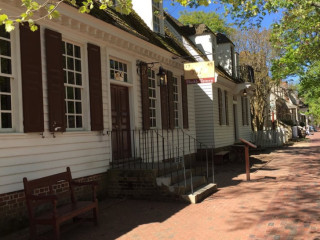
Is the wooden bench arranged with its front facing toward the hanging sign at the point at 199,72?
no

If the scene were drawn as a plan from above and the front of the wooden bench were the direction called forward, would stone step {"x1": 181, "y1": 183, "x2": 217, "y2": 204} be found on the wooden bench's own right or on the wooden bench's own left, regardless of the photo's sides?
on the wooden bench's own left

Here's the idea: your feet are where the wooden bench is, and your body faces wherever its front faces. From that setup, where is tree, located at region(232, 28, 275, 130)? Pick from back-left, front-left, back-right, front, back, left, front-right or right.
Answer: left

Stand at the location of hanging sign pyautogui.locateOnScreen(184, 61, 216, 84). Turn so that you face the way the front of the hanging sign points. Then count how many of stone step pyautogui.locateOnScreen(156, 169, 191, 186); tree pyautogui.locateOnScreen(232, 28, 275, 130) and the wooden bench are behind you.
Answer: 1

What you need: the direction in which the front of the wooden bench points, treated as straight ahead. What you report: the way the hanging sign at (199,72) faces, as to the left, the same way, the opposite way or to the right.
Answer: to the right

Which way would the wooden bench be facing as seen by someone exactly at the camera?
facing the viewer and to the right of the viewer

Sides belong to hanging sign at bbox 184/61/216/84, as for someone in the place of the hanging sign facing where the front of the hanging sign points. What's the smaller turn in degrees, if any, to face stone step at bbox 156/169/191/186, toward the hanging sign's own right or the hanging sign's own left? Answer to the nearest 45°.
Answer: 0° — it already faces it

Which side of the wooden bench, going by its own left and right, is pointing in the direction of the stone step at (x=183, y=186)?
left

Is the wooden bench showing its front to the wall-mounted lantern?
no

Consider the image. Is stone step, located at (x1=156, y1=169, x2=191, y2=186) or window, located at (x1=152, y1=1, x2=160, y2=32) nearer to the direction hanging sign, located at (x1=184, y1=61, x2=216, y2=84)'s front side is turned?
the stone step

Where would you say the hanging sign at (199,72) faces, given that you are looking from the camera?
facing the viewer

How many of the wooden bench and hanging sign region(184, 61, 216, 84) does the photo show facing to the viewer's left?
0

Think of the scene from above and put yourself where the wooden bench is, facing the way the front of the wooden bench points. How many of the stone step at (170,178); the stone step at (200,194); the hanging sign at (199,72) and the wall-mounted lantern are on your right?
0

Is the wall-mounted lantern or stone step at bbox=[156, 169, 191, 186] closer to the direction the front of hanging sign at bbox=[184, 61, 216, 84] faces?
the stone step
